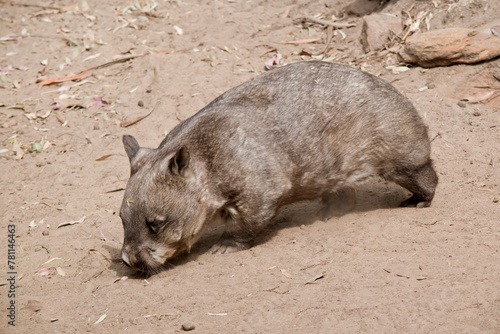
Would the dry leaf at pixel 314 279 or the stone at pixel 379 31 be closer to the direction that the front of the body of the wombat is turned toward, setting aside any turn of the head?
the dry leaf

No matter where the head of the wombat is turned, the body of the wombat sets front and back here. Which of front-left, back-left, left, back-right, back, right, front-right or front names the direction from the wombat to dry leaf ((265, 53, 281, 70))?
back-right

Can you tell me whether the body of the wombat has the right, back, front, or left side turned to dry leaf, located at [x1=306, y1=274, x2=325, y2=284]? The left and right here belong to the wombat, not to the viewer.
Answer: left

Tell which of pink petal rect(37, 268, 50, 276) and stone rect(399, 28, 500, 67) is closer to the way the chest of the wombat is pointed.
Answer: the pink petal

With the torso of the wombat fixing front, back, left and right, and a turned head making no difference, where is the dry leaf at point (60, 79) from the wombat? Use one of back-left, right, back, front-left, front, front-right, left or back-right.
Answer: right

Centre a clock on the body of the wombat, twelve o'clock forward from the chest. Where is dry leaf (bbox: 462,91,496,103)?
The dry leaf is roughly at 6 o'clock from the wombat.

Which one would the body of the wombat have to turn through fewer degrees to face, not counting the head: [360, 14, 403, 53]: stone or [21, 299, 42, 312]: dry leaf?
the dry leaf

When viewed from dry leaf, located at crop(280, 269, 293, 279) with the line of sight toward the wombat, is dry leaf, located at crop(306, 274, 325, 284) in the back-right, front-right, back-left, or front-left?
back-right

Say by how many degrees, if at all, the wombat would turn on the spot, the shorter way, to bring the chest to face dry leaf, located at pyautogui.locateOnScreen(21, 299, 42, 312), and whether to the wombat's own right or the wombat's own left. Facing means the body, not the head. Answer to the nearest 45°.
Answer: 0° — it already faces it

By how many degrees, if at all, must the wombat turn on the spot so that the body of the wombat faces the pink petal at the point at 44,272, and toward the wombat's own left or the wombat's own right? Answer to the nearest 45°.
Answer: approximately 45° to the wombat's own right

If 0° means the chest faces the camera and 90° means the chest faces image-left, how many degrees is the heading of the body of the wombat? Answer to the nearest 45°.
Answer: approximately 45°

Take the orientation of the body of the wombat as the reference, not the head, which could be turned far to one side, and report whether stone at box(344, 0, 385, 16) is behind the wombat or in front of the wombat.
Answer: behind

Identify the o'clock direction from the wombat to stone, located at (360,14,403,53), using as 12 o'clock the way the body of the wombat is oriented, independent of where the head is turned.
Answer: The stone is roughly at 5 o'clock from the wombat.
